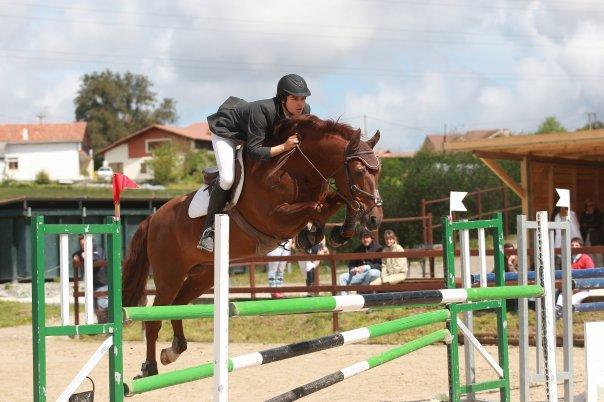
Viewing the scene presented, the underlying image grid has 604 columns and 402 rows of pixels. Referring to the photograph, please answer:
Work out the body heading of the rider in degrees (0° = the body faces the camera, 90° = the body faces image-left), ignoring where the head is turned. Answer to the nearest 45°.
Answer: approximately 315°

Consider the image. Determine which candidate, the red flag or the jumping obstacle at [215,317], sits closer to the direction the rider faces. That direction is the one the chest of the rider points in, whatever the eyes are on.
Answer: the jumping obstacle

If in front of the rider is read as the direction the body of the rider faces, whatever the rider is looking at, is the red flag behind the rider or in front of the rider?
behind
